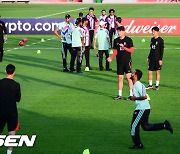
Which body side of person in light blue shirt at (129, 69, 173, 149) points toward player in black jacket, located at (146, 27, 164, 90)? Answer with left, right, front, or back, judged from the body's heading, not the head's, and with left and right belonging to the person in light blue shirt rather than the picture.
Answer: right

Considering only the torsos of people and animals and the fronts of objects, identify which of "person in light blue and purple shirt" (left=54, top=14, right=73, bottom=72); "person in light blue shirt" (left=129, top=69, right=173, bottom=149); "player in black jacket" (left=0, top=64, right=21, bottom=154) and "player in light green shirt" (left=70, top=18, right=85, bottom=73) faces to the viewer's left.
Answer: the person in light blue shirt

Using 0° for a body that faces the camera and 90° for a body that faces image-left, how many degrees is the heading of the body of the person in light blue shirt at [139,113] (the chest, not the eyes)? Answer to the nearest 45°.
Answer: approximately 90°

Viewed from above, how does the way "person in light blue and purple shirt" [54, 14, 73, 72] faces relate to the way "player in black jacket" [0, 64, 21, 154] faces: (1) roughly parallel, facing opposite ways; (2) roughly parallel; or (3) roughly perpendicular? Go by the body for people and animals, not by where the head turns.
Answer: roughly parallel, facing opposite ways

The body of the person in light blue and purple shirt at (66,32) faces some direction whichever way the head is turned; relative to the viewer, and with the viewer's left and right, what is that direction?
facing the viewer

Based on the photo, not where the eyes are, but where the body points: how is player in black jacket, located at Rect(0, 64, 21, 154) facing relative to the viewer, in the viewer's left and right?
facing away from the viewer

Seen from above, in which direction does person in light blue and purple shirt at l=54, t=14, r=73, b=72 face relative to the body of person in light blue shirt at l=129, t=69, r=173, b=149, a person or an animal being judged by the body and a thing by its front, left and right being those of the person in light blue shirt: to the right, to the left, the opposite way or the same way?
to the left

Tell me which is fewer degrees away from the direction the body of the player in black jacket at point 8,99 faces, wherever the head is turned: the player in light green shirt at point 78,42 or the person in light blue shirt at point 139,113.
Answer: the player in light green shirt

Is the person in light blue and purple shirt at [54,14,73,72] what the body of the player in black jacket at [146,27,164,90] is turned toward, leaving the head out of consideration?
no

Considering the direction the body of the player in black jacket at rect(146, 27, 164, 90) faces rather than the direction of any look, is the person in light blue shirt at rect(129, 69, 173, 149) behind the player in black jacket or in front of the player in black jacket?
in front

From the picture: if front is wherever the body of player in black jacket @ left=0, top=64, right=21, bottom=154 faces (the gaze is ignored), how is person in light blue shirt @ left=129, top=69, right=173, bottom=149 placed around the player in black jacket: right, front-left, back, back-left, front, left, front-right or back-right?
right
